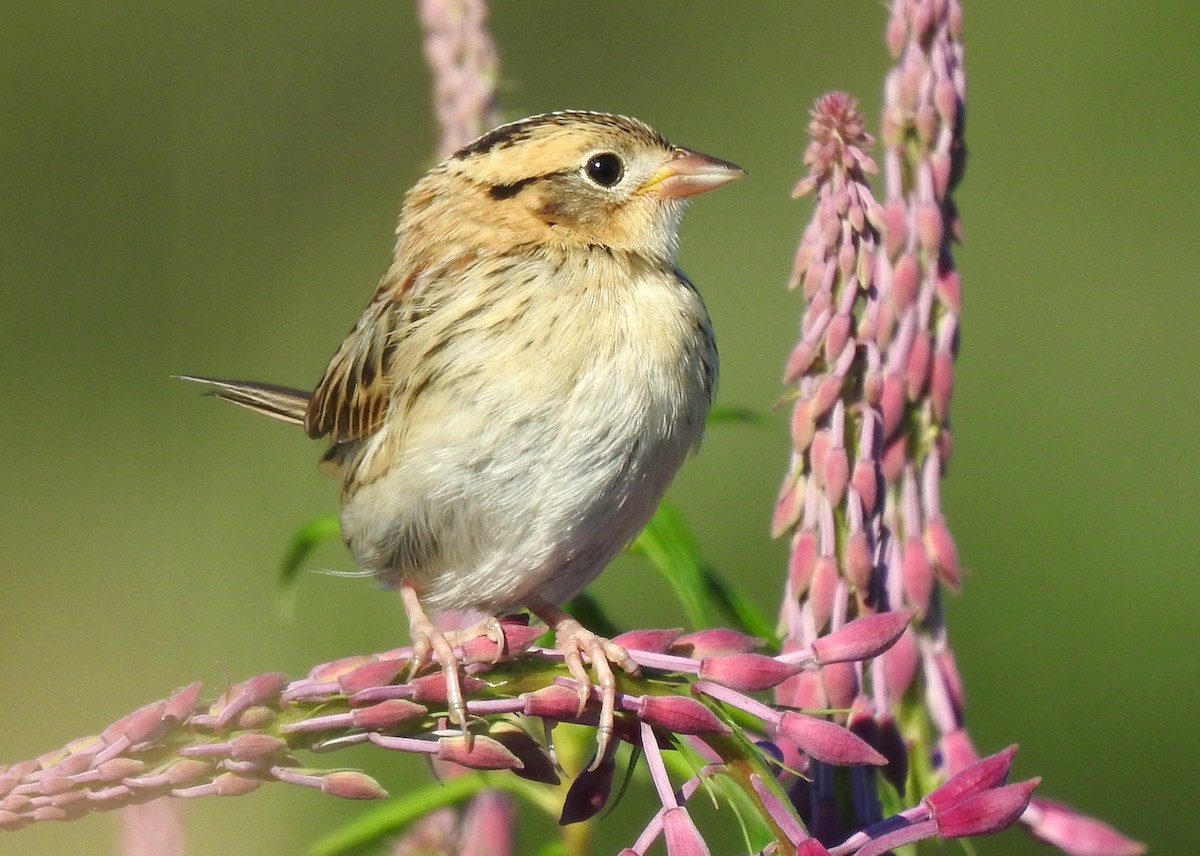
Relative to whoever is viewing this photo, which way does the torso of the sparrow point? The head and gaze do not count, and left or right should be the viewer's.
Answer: facing the viewer and to the right of the viewer

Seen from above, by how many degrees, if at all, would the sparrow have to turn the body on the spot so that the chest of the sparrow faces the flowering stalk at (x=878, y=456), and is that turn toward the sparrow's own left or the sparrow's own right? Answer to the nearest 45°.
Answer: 0° — it already faces it

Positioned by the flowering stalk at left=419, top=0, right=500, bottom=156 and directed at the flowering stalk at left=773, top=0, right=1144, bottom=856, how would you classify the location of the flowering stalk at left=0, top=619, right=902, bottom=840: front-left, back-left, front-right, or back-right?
front-right
